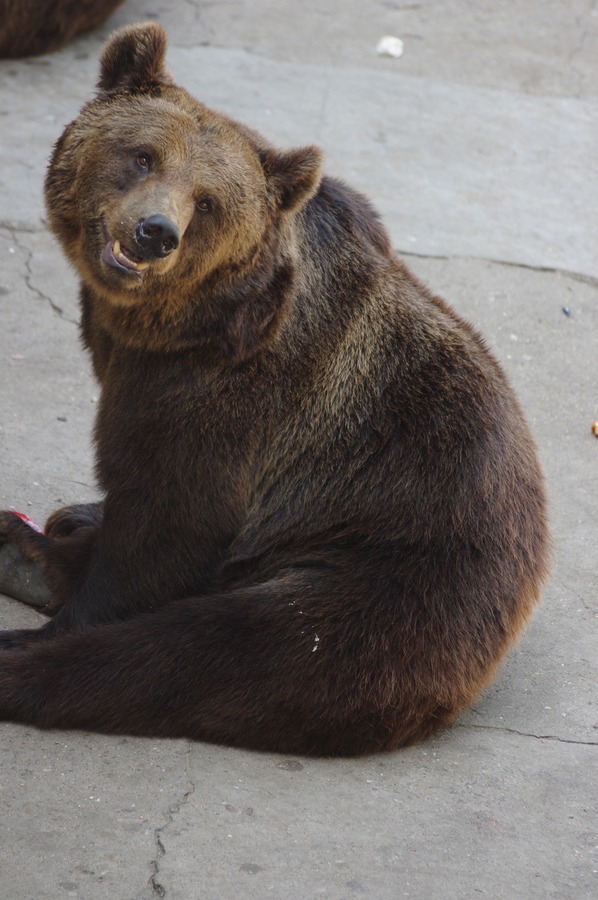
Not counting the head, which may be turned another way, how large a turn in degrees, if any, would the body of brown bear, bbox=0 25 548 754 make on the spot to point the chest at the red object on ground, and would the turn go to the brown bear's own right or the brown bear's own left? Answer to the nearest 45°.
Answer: approximately 45° to the brown bear's own right

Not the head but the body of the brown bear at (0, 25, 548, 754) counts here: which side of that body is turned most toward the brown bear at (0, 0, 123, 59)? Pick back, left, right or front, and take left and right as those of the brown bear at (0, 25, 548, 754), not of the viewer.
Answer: right

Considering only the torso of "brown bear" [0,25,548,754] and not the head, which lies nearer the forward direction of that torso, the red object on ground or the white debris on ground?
the red object on ground

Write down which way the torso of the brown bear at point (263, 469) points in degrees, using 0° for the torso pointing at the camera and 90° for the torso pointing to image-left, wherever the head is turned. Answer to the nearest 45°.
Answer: approximately 90°

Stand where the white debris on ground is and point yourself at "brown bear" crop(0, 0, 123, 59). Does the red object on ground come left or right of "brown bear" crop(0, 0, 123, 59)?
left

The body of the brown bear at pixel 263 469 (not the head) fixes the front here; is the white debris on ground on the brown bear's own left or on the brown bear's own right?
on the brown bear's own right
